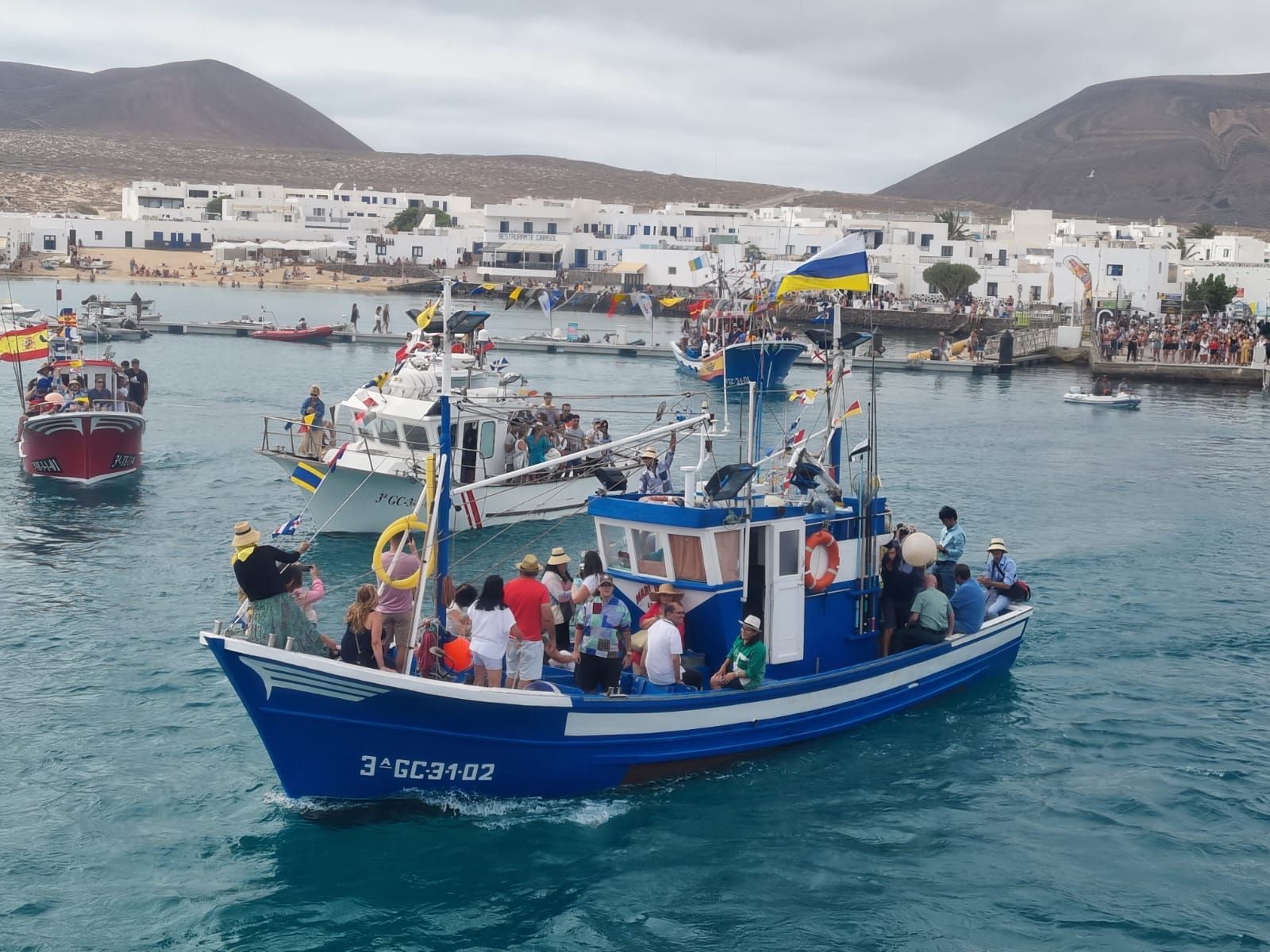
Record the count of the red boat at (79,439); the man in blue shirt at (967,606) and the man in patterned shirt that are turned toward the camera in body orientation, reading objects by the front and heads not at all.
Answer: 2

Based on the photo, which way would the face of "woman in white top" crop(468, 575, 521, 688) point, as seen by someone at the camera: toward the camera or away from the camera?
away from the camera

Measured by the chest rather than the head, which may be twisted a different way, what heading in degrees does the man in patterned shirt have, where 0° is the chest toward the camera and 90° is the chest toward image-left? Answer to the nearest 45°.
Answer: approximately 0°

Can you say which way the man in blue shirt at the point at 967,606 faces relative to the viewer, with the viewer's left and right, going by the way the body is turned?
facing away from the viewer and to the left of the viewer
